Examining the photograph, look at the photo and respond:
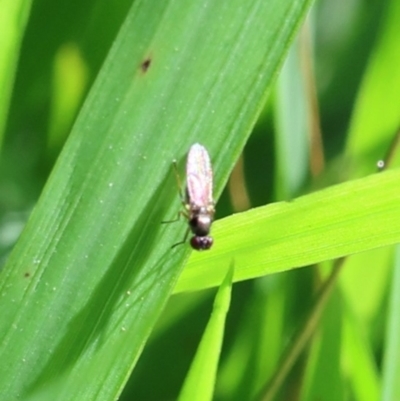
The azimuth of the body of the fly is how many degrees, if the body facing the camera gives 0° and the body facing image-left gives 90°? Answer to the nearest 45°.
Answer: approximately 0°
